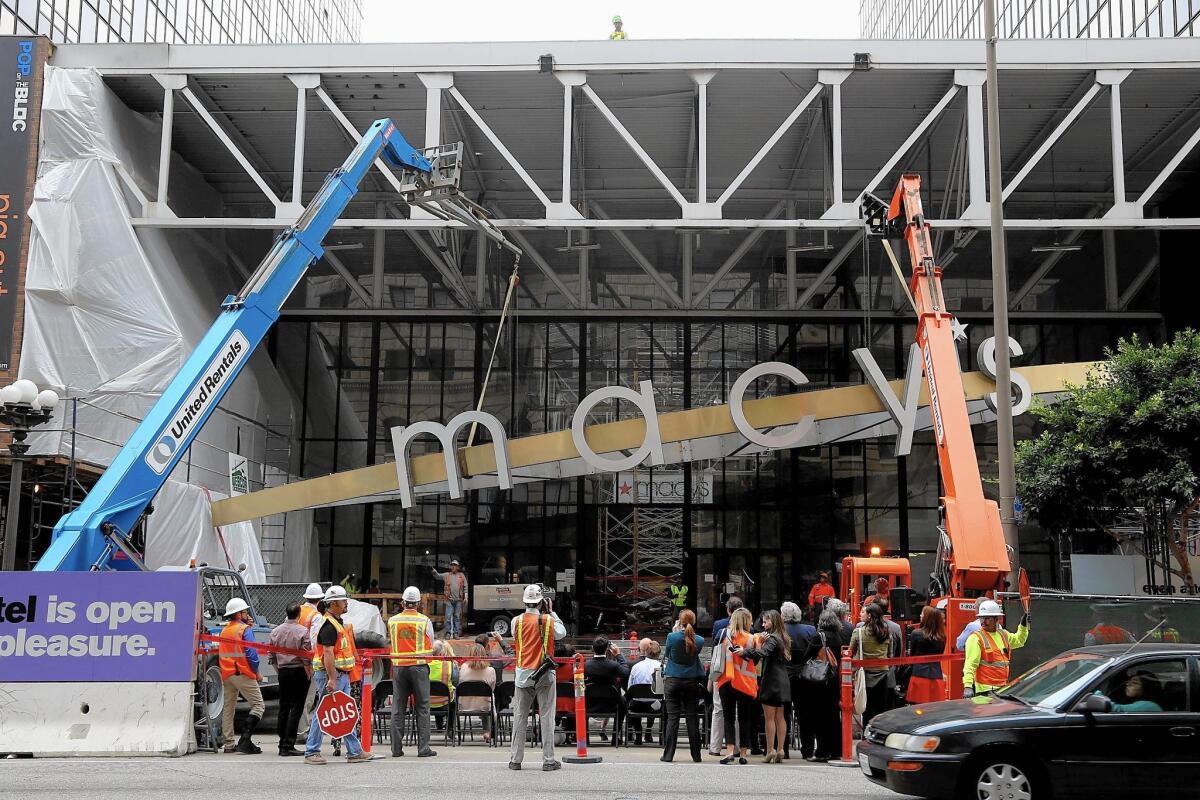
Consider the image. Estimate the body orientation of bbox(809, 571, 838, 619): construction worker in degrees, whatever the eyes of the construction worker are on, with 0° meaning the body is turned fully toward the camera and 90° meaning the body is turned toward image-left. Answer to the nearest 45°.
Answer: approximately 0°

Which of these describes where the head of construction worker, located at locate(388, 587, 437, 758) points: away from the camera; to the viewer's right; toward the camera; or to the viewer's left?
away from the camera

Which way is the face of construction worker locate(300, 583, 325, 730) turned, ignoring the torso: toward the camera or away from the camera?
away from the camera

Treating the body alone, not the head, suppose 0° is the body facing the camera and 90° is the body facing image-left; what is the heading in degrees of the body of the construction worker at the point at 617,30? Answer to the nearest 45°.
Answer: approximately 0°

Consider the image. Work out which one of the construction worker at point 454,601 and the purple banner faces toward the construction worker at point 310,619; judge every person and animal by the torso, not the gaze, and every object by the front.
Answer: the construction worker at point 454,601

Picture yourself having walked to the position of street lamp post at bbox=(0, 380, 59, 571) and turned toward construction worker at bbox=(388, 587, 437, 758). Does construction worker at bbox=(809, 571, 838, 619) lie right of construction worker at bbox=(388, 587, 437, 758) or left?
left

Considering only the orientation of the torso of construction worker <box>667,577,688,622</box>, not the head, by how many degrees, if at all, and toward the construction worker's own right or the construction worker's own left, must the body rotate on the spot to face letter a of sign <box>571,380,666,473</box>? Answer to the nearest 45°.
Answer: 0° — they already face it

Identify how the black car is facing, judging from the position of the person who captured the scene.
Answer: facing to the left of the viewer

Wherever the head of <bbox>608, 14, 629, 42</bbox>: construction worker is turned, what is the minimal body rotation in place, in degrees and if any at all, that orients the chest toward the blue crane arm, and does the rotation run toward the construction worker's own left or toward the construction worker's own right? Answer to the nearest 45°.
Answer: approximately 45° to the construction worker's own right
